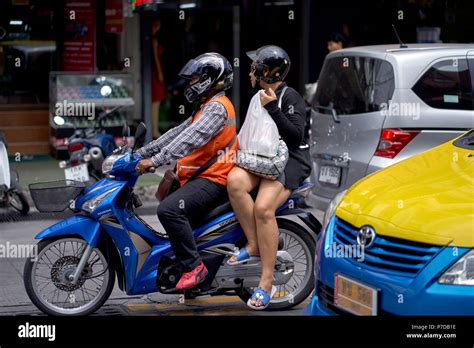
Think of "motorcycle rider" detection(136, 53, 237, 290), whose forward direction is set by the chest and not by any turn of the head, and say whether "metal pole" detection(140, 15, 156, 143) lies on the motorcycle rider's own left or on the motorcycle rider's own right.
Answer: on the motorcycle rider's own right

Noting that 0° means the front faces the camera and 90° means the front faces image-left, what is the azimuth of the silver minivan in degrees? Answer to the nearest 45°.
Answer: approximately 225°

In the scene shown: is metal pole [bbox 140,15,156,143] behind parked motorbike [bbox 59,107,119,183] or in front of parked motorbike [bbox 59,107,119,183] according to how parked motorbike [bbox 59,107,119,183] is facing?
in front

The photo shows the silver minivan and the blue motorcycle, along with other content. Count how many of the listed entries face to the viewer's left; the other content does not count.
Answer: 1

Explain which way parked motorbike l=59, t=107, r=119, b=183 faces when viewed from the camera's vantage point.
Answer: facing away from the viewer and to the right of the viewer

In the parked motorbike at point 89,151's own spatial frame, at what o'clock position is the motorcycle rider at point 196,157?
The motorcycle rider is roughly at 4 o'clock from the parked motorbike.

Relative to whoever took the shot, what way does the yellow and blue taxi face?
facing the viewer and to the left of the viewer

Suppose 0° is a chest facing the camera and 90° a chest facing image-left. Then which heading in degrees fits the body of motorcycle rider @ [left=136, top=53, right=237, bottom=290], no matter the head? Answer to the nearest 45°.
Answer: approximately 90°

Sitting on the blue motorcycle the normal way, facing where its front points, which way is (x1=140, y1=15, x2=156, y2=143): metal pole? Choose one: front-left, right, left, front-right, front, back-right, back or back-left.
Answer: right

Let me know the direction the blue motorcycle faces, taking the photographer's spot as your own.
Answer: facing to the left of the viewer

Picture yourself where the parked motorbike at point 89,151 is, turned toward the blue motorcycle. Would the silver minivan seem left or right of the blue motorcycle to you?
left

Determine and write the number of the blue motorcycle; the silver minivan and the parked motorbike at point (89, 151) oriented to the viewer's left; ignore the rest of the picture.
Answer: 1

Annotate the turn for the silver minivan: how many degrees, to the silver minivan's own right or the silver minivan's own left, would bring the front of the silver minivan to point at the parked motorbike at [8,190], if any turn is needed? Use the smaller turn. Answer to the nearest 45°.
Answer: approximately 135° to the silver minivan's own left

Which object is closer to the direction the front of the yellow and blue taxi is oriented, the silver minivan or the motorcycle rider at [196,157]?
the motorcycle rider

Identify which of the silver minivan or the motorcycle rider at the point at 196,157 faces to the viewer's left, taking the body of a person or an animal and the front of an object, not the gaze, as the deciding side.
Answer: the motorcycle rider

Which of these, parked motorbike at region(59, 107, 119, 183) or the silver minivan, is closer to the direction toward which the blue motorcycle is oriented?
the parked motorbike

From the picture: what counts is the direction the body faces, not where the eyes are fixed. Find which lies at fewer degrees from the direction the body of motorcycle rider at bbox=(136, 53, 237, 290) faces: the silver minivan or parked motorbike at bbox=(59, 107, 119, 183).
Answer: the parked motorbike

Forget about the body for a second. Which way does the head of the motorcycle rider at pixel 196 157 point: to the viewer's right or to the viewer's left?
to the viewer's left
